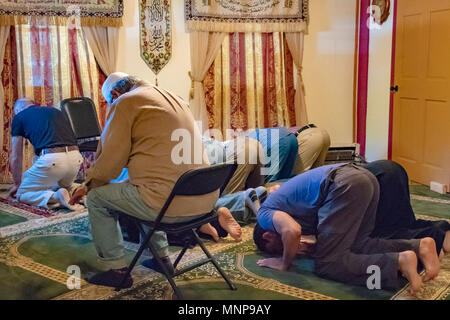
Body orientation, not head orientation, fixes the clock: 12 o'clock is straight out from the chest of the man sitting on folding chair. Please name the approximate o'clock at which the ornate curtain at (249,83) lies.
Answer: The ornate curtain is roughly at 2 o'clock from the man sitting on folding chair.

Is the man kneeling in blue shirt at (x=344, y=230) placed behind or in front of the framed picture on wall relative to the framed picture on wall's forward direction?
in front

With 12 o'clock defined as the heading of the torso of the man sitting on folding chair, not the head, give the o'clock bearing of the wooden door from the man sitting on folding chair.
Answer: The wooden door is roughly at 3 o'clock from the man sitting on folding chair.

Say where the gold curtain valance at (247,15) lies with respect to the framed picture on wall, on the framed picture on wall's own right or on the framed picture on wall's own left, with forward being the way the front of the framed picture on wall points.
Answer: on the framed picture on wall's own right

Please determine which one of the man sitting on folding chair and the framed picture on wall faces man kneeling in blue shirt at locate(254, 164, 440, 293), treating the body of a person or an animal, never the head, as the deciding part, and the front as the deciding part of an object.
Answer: the framed picture on wall

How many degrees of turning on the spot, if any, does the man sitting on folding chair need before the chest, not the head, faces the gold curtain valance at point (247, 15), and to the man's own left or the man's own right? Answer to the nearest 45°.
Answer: approximately 45° to the man's own right

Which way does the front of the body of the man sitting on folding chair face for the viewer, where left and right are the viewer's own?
facing away from the viewer and to the left of the viewer

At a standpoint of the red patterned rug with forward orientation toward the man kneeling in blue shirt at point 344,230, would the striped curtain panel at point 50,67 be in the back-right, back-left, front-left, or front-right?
back-left

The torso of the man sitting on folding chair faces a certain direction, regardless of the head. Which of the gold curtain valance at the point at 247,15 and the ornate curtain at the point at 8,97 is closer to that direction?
the ornate curtain

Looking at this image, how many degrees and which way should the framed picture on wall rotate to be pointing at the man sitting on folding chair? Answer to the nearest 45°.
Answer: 0° — it already faces them

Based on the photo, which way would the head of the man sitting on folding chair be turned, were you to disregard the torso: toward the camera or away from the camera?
away from the camera

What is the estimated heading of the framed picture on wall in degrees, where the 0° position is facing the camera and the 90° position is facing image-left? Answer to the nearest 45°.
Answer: approximately 0°
